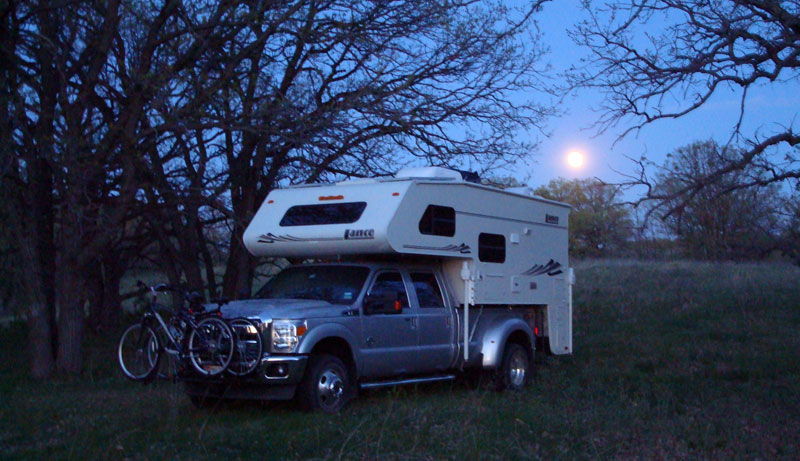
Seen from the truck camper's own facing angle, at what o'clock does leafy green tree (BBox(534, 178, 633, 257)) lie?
The leafy green tree is roughly at 5 o'clock from the truck camper.

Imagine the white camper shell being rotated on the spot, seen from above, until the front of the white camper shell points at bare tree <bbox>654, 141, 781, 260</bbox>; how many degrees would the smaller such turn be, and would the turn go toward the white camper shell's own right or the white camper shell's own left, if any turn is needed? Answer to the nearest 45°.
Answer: approximately 180°

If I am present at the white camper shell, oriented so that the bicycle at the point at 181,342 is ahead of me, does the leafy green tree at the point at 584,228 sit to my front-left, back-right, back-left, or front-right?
back-right

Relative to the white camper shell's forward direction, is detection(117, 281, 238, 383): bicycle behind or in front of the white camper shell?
in front

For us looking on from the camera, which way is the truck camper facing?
facing the viewer and to the left of the viewer

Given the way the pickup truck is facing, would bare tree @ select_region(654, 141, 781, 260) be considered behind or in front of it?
behind

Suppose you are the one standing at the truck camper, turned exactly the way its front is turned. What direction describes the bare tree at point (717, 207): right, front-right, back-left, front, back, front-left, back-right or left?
back

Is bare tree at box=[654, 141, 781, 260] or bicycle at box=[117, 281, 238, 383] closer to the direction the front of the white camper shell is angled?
the bicycle

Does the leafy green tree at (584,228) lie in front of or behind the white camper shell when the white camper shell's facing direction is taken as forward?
behind
